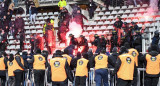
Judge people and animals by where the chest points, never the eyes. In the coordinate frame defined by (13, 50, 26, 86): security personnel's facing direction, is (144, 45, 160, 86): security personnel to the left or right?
on its right

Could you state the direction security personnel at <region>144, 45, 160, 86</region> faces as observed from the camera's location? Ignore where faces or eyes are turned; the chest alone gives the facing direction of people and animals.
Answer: facing away from the viewer

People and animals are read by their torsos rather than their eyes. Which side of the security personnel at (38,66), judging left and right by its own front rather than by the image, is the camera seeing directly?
back

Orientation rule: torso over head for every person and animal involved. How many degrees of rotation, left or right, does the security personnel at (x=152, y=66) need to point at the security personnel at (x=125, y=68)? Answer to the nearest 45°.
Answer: approximately 135° to its left

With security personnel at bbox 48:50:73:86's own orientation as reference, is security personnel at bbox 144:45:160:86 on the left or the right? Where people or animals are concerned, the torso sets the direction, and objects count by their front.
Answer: on its right

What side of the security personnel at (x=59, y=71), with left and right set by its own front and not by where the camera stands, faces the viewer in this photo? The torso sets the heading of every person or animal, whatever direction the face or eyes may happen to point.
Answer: back

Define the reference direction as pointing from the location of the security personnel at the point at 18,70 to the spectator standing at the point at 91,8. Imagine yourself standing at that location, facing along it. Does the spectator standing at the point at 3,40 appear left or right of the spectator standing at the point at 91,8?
left

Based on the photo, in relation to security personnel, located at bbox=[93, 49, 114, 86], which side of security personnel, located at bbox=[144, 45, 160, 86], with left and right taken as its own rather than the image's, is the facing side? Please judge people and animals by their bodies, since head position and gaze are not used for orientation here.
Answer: left

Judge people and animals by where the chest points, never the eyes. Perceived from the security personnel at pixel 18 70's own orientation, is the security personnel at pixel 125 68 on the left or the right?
on its right

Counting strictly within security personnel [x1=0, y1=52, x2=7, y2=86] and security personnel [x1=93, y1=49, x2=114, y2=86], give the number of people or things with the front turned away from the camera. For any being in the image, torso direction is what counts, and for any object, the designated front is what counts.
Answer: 2

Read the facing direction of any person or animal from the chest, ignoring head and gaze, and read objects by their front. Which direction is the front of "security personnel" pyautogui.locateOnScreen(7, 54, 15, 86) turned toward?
away from the camera

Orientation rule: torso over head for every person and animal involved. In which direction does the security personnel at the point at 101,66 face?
away from the camera
